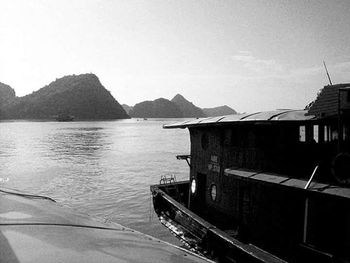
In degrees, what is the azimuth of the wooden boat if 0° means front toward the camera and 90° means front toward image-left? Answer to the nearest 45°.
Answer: approximately 135°
